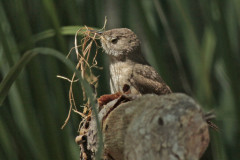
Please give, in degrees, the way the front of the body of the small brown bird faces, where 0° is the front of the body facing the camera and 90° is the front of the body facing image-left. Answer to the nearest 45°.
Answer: approximately 90°
